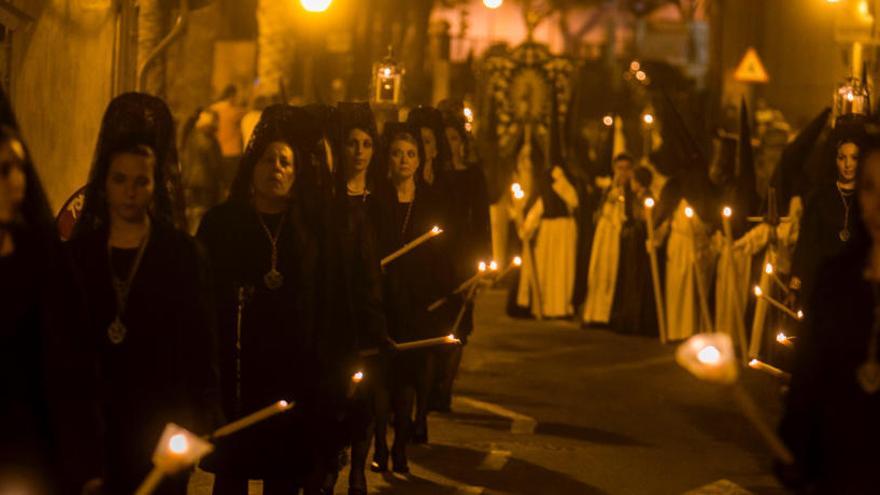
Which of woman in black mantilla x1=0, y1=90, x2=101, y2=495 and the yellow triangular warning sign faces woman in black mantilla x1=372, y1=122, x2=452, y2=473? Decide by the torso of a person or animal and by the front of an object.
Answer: the yellow triangular warning sign

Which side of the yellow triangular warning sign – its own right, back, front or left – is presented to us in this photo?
front

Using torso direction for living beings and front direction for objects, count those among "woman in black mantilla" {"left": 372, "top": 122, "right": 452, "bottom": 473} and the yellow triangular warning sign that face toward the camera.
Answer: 2

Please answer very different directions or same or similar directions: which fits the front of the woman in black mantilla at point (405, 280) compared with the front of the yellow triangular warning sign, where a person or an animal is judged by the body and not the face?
same or similar directions

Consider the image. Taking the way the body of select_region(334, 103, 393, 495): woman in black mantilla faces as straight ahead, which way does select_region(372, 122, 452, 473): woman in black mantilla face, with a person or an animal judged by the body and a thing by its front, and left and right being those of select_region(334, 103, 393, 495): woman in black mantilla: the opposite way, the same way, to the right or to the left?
the same way

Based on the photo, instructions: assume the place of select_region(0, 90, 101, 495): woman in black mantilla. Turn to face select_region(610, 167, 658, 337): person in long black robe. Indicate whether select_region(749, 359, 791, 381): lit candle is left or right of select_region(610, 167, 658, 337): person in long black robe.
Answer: right

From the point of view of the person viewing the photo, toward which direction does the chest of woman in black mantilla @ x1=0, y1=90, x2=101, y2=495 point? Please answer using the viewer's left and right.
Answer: facing the viewer

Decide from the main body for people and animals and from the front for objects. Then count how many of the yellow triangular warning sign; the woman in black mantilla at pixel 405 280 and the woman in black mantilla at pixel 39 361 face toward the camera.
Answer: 3

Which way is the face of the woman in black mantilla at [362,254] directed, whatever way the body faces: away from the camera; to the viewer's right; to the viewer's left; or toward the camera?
toward the camera

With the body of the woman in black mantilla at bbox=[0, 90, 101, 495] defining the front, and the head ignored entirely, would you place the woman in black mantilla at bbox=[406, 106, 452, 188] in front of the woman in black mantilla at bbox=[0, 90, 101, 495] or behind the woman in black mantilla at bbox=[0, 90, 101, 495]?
behind
